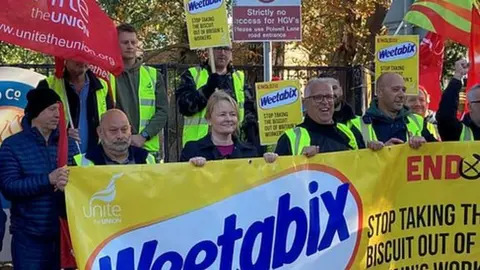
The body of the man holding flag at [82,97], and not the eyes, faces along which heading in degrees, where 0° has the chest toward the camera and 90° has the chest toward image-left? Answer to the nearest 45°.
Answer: approximately 0°

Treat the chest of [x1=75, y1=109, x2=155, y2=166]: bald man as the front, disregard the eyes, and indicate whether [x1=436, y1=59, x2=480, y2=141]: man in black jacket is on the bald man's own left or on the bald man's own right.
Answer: on the bald man's own left

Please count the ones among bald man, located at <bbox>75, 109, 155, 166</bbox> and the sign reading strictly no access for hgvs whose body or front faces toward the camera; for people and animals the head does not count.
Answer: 2

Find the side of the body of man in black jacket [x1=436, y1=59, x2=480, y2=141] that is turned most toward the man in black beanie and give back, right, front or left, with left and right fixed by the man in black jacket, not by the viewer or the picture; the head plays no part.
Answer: right

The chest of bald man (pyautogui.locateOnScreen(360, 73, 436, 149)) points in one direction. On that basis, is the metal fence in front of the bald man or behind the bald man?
behind

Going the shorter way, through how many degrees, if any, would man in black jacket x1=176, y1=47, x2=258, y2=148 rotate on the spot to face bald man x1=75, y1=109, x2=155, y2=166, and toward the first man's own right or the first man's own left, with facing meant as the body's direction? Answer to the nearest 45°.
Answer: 0° — they already face them

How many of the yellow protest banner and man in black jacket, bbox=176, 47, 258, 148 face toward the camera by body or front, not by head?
2

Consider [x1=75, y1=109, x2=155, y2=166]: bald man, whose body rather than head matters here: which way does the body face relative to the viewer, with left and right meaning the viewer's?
facing the viewer

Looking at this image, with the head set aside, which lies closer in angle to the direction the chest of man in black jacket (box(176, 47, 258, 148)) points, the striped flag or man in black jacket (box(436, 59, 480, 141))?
the man in black jacket

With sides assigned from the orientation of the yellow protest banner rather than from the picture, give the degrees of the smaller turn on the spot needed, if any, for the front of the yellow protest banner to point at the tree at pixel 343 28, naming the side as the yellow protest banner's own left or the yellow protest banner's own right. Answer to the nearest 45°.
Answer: approximately 180°

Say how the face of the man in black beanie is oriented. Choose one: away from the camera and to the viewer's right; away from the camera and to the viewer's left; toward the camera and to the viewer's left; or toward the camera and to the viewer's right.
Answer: toward the camera and to the viewer's right

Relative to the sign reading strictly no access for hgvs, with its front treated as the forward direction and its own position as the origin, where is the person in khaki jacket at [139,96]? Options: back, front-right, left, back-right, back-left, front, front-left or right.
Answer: front-right
